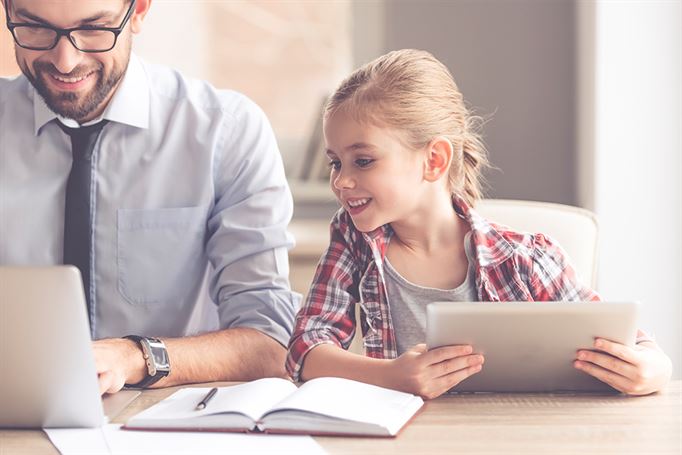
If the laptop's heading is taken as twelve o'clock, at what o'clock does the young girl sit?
The young girl is roughly at 2 o'clock from the laptop.

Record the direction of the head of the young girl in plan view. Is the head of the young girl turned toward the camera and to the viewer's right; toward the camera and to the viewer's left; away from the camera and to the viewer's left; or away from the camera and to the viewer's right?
toward the camera and to the viewer's left

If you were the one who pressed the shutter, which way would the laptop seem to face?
facing away from the viewer

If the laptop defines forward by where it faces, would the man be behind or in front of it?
in front
